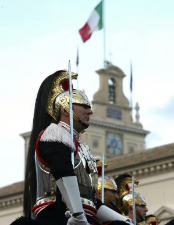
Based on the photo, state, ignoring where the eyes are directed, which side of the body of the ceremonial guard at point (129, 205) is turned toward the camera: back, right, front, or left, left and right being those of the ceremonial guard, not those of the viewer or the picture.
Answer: right

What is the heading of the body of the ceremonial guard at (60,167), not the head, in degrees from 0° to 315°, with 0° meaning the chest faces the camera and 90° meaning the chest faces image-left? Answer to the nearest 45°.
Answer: approximately 270°

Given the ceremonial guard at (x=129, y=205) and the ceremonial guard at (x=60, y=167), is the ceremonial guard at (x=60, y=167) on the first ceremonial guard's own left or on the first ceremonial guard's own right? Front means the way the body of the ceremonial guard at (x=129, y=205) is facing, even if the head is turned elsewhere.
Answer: on the first ceremonial guard's own right

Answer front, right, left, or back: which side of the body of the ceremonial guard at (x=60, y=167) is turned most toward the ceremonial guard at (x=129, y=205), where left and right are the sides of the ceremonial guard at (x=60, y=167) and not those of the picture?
left

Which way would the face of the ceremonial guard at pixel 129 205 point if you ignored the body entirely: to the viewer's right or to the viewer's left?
to the viewer's right

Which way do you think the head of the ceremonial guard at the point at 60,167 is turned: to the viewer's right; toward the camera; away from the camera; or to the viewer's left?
to the viewer's right
